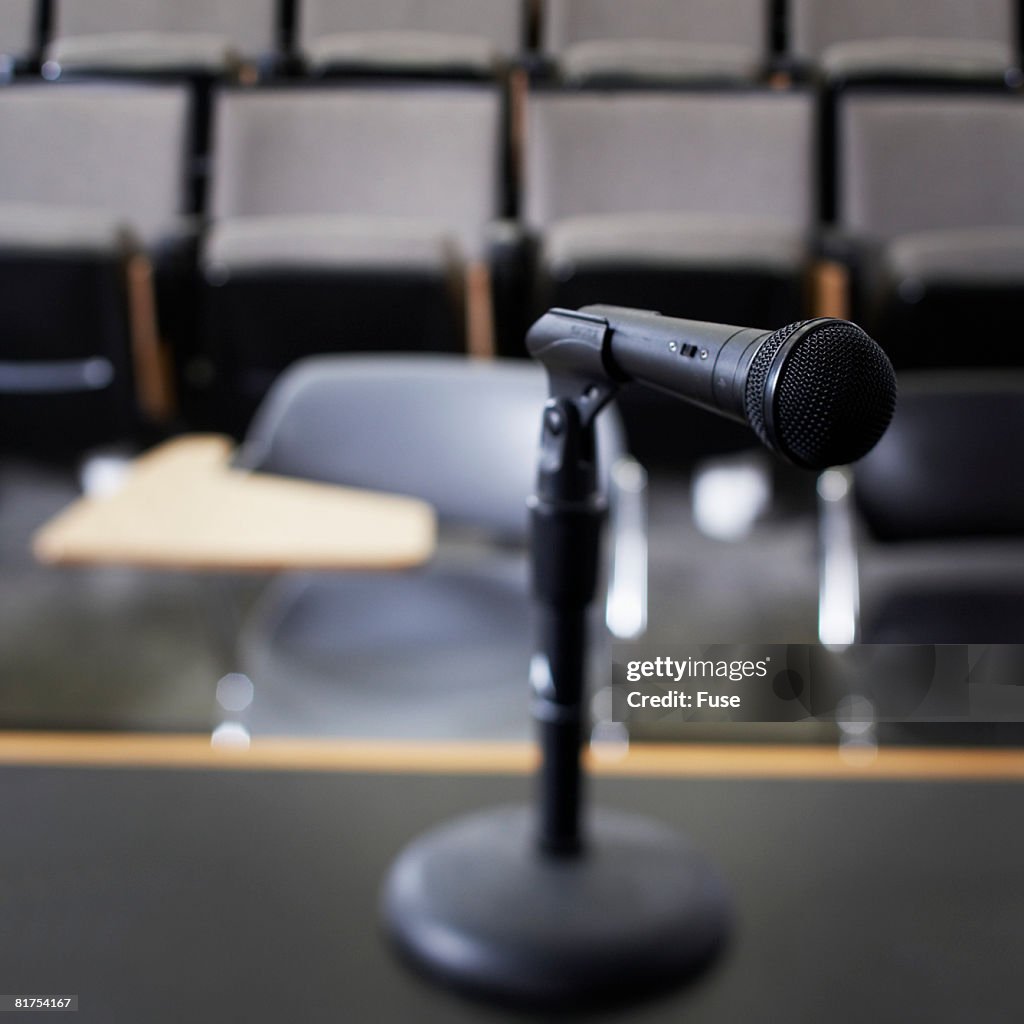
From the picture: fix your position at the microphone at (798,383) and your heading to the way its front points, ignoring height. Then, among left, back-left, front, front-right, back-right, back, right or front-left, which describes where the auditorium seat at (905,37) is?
back-left

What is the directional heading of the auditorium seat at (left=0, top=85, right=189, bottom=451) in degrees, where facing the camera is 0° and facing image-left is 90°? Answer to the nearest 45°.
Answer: approximately 0°

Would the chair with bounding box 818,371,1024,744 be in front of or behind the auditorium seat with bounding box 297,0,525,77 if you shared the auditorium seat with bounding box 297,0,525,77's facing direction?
in front

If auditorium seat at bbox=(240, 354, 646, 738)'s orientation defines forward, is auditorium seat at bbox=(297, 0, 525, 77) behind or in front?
behind

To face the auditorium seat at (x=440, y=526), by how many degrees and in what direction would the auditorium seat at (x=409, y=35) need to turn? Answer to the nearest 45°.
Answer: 0° — it already faces it

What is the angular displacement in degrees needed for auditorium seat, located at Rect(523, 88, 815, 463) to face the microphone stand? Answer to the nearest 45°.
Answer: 0° — it already faces it
